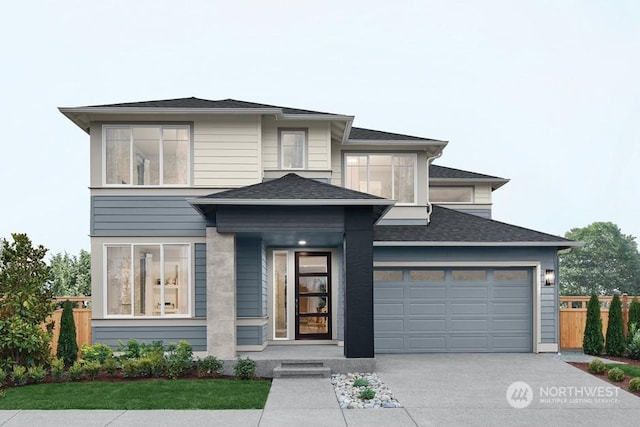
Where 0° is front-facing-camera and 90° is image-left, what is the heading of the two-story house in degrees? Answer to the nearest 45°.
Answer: approximately 0°

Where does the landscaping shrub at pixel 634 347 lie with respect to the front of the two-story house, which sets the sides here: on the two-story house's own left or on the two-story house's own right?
on the two-story house's own left

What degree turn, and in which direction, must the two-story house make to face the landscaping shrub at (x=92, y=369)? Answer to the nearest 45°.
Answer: approximately 45° to its right

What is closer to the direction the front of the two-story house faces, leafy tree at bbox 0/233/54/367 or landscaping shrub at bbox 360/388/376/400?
the landscaping shrub

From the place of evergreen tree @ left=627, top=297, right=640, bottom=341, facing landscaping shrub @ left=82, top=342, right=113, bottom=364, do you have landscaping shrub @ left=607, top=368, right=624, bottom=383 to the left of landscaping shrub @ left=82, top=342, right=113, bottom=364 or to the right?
left

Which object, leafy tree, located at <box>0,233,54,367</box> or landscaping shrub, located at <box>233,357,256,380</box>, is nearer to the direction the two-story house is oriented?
the landscaping shrub

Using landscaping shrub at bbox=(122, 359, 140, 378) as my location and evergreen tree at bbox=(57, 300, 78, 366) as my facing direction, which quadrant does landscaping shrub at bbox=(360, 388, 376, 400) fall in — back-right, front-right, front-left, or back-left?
back-right

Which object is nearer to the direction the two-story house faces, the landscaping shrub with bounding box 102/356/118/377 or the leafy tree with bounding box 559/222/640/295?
the landscaping shrub

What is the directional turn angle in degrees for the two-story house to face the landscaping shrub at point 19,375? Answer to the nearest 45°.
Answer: approximately 45° to its right
